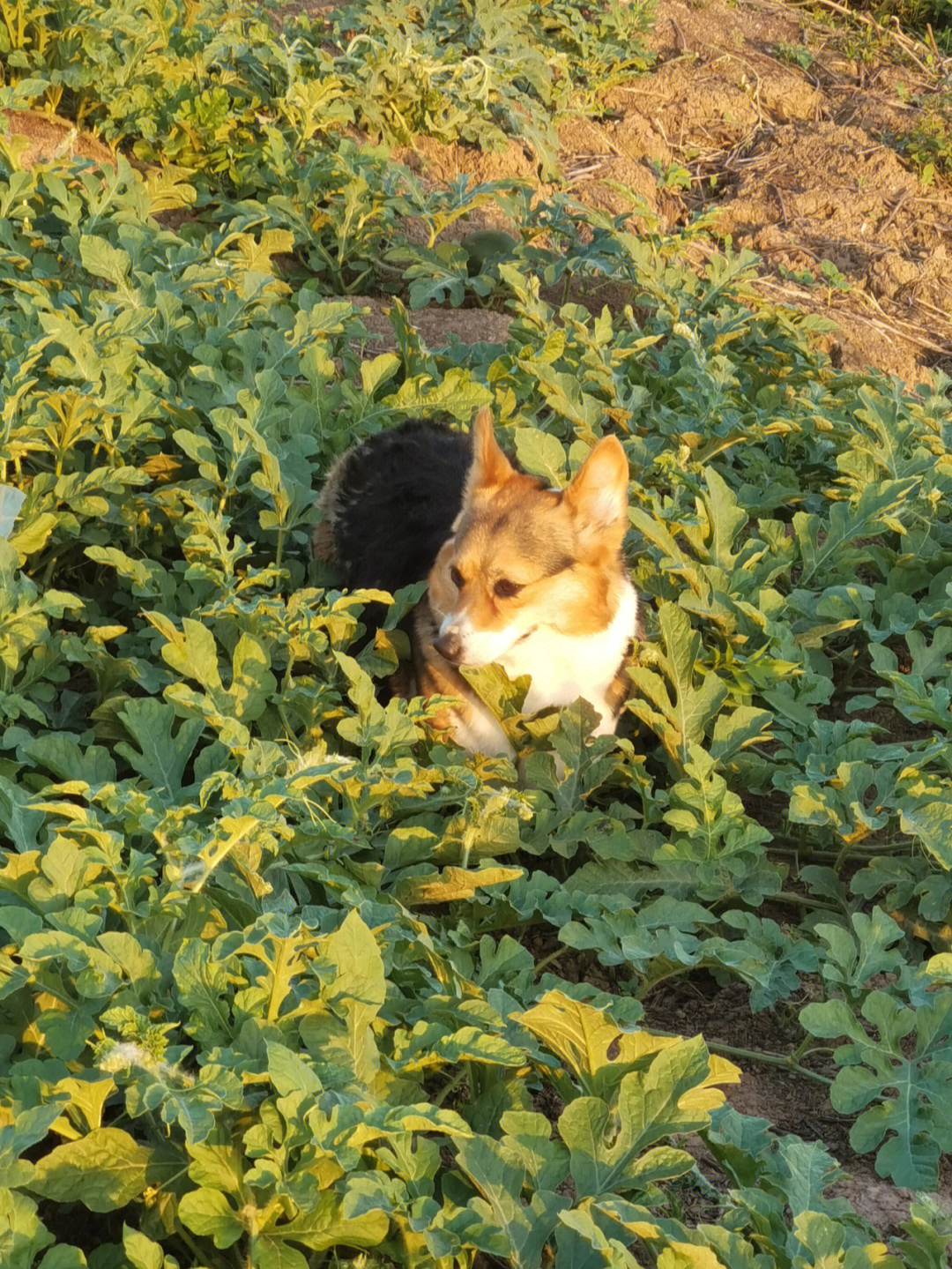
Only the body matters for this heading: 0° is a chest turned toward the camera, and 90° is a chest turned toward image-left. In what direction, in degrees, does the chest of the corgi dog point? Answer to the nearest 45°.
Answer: approximately 315°
